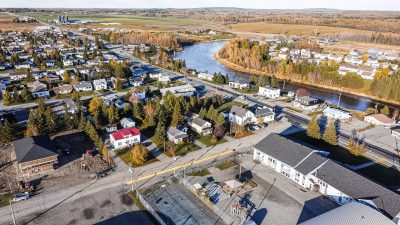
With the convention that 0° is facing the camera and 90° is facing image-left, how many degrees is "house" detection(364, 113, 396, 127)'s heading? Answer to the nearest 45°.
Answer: approximately 45°

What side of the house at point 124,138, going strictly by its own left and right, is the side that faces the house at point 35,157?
right

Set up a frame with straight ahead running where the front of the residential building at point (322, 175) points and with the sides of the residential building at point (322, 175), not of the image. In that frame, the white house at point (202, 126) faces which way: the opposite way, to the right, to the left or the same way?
to the left

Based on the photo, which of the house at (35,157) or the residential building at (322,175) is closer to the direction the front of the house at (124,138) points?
the residential building

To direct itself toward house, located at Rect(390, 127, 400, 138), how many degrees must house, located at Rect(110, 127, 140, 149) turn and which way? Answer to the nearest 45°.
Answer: approximately 45° to its left

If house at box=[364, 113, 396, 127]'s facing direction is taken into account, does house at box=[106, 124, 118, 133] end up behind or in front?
in front

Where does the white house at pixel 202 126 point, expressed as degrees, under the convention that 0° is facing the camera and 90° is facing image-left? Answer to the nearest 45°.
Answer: approximately 315°

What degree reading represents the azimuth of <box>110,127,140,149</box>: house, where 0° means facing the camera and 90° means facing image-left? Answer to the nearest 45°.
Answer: approximately 315°
